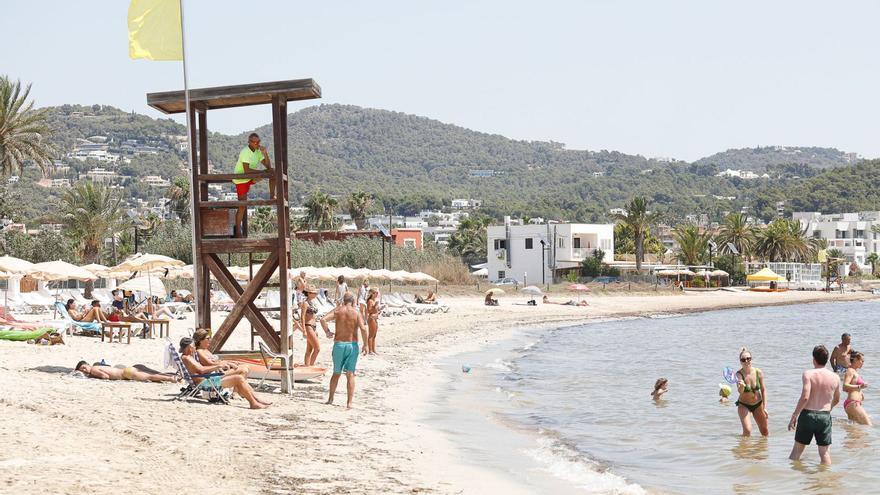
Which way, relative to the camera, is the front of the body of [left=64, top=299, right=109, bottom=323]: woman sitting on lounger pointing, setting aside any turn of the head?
to the viewer's right

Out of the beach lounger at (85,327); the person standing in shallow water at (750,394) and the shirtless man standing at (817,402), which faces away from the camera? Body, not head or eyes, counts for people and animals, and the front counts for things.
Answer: the shirtless man standing

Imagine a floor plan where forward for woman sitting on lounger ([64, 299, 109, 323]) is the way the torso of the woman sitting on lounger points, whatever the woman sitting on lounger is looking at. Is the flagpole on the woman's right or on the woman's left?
on the woman's right

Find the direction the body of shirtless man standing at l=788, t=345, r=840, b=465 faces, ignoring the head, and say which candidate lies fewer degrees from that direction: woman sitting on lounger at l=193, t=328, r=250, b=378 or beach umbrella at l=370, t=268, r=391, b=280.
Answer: the beach umbrella

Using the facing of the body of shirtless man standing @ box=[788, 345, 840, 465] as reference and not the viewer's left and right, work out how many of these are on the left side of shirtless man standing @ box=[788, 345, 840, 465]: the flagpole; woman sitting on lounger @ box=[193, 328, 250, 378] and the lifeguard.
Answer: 3

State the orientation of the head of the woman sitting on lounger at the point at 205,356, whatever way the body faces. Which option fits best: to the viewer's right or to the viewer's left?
to the viewer's right

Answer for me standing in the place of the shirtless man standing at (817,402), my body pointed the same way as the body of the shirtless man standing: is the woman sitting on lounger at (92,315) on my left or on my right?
on my left

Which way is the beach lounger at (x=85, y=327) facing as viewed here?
to the viewer's right

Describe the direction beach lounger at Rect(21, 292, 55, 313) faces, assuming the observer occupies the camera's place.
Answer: facing to the right of the viewer

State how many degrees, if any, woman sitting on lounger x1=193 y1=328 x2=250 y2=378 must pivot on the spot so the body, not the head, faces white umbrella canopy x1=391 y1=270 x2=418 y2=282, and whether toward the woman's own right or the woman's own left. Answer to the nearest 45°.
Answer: approximately 90° to the woman's own left
